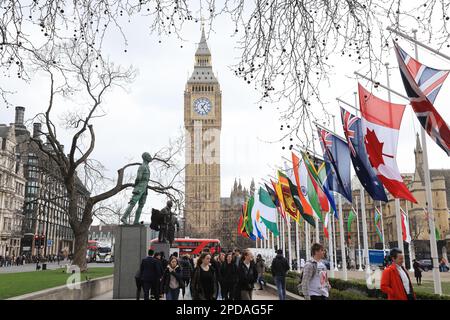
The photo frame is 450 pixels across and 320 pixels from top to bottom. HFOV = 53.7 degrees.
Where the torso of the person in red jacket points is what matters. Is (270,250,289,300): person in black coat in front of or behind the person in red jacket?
behind

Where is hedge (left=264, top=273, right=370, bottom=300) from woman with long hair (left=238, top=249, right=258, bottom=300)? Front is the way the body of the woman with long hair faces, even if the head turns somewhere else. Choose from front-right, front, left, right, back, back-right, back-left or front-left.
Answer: back-left

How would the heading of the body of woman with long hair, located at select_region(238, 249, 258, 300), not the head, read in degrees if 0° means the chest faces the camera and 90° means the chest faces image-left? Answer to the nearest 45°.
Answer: approximately 0°

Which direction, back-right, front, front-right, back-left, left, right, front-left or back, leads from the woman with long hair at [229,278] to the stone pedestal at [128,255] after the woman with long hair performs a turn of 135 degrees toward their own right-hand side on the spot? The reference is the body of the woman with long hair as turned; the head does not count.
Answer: front

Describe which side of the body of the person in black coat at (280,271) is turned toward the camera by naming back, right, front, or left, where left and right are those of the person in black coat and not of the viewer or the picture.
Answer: back

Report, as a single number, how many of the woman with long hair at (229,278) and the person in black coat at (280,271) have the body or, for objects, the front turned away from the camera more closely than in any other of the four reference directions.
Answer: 1

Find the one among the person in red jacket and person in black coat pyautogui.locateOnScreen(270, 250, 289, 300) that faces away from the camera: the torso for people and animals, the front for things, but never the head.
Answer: the person in black coat

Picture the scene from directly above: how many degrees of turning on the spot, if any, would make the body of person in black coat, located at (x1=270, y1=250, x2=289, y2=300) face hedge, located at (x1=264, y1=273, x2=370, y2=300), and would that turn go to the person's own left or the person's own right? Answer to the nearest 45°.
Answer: approximately 90° to the person's own right
